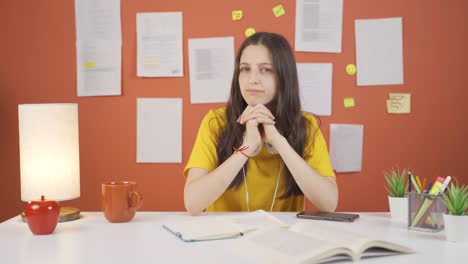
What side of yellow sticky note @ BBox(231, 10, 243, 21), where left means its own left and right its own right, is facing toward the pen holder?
front

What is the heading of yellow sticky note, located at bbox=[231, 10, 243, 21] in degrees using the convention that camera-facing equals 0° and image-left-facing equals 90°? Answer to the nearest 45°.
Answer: approximately 0°

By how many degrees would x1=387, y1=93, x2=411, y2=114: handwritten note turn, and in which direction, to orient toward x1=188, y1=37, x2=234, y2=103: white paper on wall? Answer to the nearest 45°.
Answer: approximately 90° to its right

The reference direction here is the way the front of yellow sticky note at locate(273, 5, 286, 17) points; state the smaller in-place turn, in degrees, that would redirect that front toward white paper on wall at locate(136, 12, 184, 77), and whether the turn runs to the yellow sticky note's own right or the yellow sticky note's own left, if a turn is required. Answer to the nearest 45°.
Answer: approximately 90° to the yellow sticky note's own right

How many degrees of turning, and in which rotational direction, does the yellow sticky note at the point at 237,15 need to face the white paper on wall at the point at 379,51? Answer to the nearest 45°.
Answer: approximately 90° to its left

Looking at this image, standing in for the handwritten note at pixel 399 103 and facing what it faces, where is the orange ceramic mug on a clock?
The orange ceramic mug is roughly at 1 o'clock from the handwritten note.

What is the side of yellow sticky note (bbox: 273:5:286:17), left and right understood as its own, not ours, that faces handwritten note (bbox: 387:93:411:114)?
left

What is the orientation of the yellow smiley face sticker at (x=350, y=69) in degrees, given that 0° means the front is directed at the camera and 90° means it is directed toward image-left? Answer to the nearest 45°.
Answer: approximately 0°

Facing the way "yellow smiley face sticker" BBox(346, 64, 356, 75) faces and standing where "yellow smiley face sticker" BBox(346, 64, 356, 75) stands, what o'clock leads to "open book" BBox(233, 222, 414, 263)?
The open book is roughly at 12 o'clock from the yellow smiley face sticker.

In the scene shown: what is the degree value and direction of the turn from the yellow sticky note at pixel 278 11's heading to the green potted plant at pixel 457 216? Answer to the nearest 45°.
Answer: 0° — it already faces it
